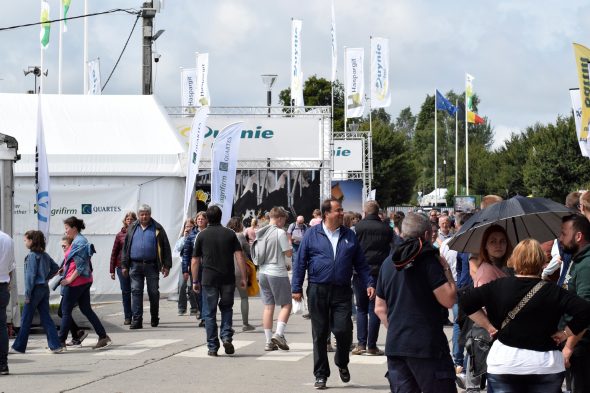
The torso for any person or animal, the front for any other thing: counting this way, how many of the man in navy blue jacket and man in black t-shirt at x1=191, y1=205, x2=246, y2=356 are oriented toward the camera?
1

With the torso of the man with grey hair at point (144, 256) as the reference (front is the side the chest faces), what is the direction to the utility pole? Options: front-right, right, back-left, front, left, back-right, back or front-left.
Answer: back

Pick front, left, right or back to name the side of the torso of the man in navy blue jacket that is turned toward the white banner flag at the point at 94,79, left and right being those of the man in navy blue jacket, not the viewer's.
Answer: back

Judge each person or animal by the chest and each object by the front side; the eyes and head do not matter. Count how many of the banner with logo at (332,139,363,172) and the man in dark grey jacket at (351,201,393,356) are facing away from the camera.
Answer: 1

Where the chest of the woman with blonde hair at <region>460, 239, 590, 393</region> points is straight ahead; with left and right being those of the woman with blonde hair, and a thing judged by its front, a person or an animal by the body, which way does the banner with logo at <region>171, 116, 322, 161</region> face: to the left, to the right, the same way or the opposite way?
the opposite way

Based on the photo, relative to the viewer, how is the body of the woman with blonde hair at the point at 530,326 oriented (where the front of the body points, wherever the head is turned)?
away from the camera

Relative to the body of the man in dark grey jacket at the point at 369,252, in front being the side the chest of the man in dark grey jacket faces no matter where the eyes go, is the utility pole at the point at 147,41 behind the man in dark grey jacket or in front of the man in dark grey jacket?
in front

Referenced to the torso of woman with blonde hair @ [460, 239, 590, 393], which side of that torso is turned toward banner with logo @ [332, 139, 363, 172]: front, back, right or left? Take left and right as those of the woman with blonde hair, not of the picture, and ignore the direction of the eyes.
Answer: front

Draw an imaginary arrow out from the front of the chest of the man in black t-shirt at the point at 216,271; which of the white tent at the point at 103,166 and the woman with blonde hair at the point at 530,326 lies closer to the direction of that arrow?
the white tent

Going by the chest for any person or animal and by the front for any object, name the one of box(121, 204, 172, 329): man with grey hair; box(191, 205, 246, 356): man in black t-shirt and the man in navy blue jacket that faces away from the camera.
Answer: the man in black t-shirt

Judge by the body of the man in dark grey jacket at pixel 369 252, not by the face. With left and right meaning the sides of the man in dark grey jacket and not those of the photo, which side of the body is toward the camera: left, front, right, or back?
back

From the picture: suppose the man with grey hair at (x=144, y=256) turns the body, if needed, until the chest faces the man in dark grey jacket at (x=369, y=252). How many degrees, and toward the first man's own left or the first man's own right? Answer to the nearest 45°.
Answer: approximately 45° to the first man's own left

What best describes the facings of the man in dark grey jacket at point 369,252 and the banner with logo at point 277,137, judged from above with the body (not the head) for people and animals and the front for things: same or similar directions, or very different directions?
very different directions

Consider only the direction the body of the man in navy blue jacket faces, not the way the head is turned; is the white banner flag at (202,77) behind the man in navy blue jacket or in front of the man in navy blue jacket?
behind
